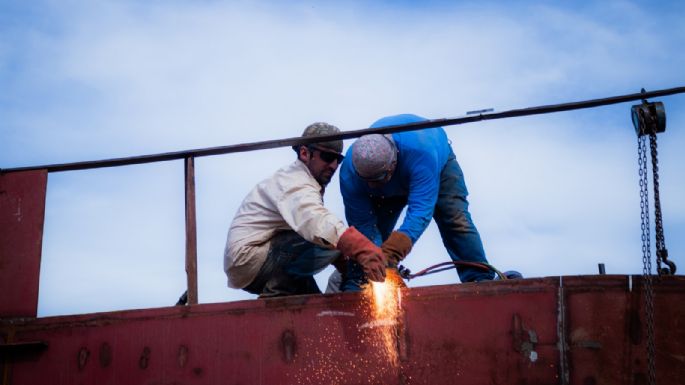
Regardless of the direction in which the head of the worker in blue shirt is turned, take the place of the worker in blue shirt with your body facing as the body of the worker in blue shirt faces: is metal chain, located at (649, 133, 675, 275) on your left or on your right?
on your left

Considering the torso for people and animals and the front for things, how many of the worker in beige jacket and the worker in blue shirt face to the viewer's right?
1

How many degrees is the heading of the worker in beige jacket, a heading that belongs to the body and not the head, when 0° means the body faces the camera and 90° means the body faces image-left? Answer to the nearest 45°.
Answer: approximately 270°

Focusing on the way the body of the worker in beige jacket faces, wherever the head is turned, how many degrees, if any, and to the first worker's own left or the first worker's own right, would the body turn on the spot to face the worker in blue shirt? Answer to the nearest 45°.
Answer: approximately 45° to the first worker's own left

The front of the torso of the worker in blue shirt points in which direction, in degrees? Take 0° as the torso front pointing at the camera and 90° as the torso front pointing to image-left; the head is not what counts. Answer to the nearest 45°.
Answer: approximately 45°

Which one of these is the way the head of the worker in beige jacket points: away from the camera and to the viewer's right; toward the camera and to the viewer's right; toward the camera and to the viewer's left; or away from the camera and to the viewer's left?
toward the camera and to the viewer's right

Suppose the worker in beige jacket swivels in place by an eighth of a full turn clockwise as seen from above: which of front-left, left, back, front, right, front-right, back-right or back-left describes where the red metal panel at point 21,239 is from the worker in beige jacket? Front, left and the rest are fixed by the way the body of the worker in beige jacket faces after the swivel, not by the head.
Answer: back-right
